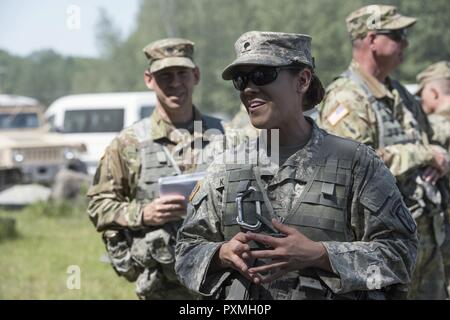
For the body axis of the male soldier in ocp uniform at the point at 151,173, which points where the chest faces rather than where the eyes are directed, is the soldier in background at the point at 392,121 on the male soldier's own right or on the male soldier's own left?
on the male soldier's own left

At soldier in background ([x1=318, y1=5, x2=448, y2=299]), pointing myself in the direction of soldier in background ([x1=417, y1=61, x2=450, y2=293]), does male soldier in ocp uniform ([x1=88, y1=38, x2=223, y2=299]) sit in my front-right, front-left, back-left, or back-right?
back-left

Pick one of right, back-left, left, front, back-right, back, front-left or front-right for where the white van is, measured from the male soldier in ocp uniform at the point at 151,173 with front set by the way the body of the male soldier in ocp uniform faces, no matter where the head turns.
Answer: back-left

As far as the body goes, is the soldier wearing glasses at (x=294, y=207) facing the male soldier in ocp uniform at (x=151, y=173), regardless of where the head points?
no

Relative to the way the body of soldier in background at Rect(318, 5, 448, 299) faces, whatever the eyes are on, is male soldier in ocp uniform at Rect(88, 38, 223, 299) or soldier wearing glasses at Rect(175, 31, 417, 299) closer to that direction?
the soldier wearing glasses

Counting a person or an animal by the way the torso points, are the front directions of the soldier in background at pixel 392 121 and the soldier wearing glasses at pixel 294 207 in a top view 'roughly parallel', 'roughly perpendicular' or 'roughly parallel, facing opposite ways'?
roughly perpendicular

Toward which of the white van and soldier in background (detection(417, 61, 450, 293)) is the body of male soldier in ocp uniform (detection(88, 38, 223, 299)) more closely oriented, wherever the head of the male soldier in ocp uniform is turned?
the soldier in background

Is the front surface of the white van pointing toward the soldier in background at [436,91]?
no
